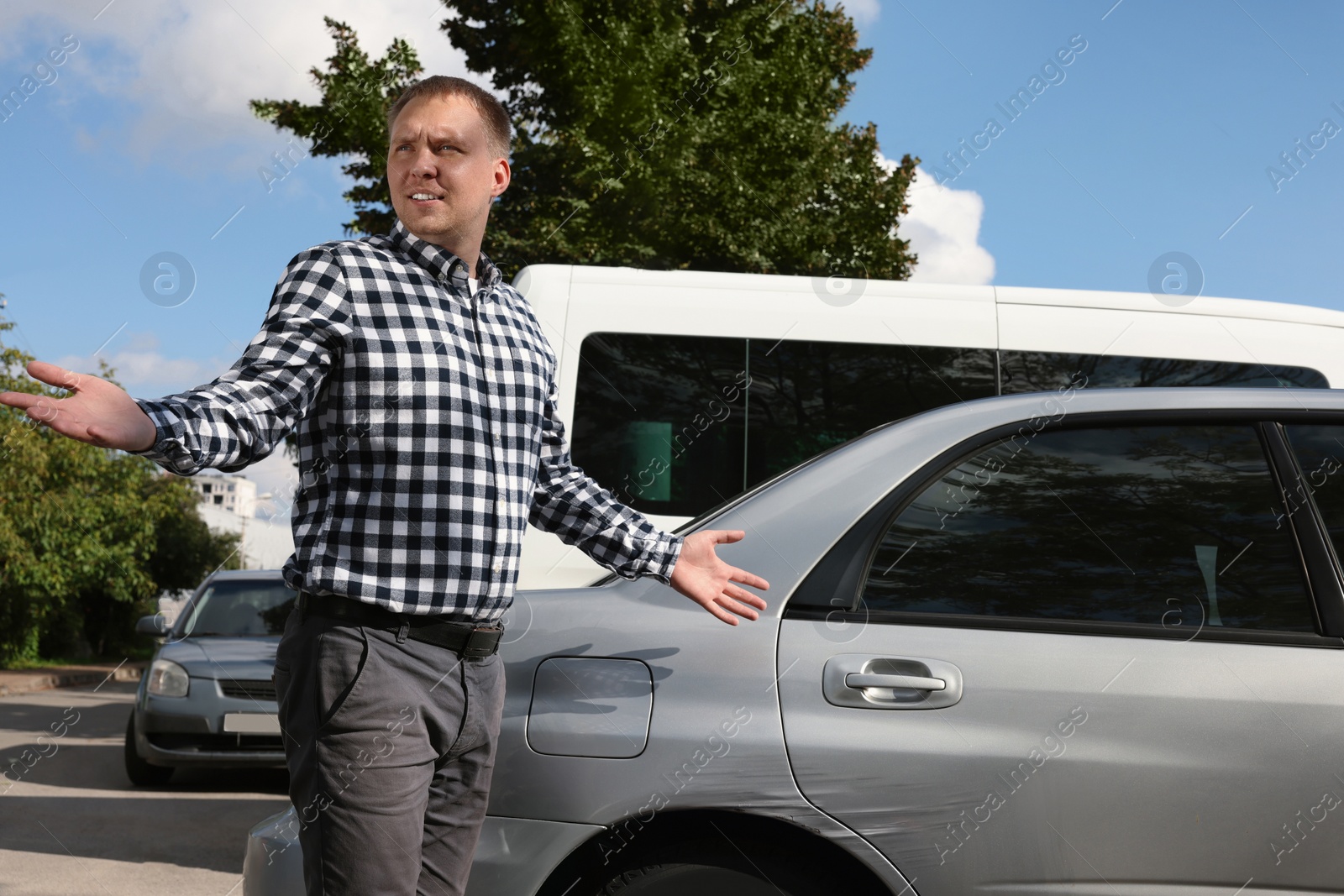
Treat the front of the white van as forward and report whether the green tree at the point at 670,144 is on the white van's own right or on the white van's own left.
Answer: on the white van's own left

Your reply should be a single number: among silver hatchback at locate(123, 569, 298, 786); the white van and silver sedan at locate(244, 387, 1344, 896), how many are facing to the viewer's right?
2

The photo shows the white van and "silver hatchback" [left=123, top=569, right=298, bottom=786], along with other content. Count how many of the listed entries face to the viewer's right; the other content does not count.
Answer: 1

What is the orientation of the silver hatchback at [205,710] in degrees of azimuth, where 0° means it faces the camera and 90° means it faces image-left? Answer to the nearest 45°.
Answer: approximately 0°

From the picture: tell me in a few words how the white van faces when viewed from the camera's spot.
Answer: facing to the right of the viewer

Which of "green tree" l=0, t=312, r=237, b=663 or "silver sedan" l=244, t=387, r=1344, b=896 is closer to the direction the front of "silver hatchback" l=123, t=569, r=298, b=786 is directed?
the silver sedan

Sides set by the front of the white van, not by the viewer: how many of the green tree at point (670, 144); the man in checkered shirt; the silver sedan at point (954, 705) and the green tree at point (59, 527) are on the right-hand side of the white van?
2

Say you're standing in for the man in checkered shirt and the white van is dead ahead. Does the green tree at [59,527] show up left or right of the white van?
left

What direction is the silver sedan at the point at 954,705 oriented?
to the viewer's right

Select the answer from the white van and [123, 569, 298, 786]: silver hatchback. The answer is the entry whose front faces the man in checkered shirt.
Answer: the silver hatchback
